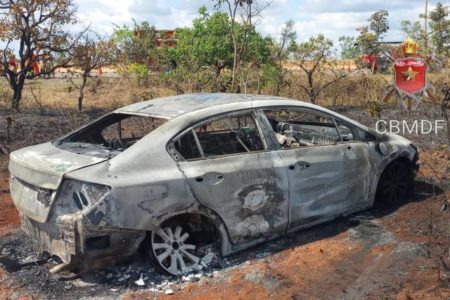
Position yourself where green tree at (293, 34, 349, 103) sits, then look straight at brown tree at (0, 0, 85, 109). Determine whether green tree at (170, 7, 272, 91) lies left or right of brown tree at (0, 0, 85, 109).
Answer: right

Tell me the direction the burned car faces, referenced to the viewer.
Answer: facing away from the viewer and to the right of the viewer

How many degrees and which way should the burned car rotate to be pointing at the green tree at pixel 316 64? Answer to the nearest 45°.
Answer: approximately 45° to its left

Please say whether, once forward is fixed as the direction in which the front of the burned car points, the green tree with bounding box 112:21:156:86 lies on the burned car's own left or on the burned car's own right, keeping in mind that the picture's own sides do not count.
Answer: on the burned car's own left

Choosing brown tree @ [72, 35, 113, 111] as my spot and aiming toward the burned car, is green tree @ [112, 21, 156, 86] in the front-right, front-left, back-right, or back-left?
back-left

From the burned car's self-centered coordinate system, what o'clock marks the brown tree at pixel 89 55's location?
The brown tree is roughly at 10 o'clock from the burned car.

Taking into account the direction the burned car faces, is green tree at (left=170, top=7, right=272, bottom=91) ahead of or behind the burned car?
ahead

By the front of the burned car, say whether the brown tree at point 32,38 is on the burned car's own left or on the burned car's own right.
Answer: on the burned car's own left
